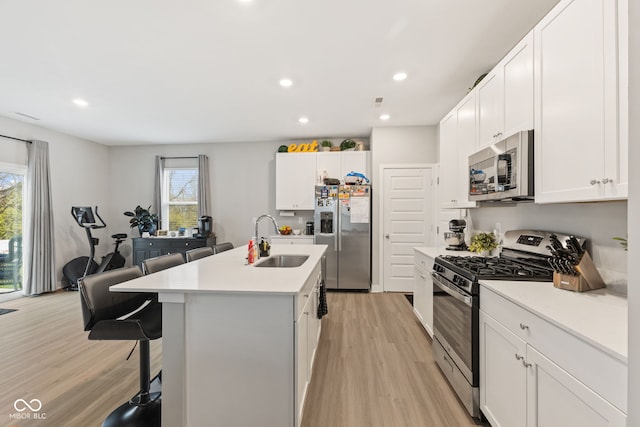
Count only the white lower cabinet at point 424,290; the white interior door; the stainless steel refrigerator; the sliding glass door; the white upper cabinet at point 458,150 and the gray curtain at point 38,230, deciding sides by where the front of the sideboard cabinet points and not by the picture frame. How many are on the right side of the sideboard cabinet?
2

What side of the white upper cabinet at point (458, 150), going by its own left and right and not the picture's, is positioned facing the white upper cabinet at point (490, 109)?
left

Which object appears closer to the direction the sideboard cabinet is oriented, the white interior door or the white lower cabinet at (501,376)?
the white lower cabinet

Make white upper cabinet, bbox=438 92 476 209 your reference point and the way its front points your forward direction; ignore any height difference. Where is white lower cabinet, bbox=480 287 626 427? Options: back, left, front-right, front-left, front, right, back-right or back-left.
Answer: left

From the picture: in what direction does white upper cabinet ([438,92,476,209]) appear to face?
to the viewer's left

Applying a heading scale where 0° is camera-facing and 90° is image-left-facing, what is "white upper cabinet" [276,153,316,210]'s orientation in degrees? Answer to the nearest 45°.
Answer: approximately 0°

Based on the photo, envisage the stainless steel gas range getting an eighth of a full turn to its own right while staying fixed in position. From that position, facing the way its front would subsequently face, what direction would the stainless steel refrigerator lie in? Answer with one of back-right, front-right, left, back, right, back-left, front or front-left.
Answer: front-right

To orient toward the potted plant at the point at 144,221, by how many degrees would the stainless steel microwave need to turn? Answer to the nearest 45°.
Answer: approximately 45° to its right

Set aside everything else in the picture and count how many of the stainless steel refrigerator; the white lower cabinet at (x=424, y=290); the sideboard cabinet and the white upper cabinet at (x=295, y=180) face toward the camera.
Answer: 3

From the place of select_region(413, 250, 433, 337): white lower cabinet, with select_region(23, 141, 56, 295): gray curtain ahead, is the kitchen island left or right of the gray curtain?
left

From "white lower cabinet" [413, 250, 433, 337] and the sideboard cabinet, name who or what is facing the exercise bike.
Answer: the white lower cabinet

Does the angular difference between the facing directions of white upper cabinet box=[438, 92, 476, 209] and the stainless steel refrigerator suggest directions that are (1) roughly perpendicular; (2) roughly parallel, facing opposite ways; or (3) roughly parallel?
roughly perpendicular

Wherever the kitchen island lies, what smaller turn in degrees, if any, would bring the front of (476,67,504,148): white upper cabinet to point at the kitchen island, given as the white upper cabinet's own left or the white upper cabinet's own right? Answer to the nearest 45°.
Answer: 0° — it already faces it

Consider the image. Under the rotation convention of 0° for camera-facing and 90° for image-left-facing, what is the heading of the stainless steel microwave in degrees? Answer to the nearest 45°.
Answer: approximately 45°

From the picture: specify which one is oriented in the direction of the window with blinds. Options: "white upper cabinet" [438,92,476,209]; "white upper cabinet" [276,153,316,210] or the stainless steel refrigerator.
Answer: "white upper cabinet" [438,92,476,209]
